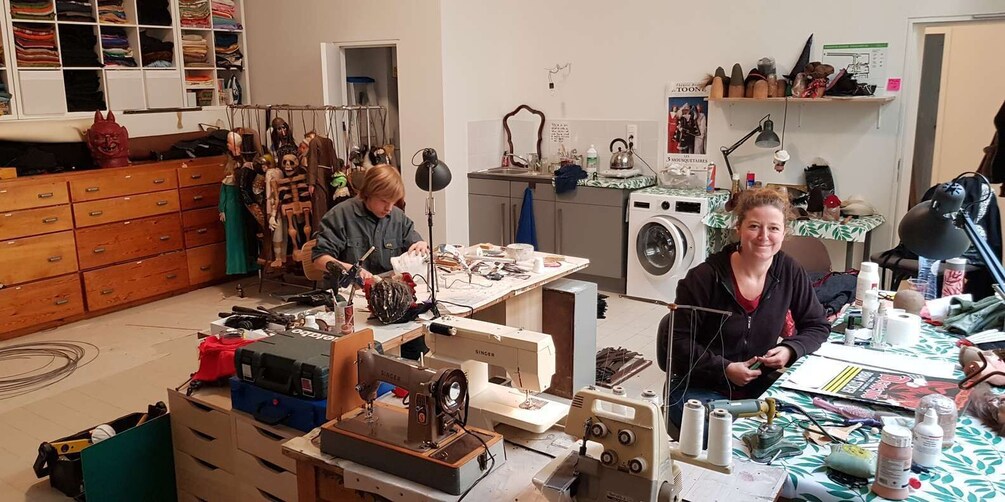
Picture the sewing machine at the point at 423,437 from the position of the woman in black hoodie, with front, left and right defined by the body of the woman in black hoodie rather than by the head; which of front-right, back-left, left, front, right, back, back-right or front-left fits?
front-right

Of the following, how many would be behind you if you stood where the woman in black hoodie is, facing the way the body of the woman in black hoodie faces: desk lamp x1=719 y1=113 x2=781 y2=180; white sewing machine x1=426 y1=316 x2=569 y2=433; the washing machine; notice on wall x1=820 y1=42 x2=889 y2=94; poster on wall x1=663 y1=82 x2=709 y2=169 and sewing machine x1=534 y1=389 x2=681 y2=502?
4

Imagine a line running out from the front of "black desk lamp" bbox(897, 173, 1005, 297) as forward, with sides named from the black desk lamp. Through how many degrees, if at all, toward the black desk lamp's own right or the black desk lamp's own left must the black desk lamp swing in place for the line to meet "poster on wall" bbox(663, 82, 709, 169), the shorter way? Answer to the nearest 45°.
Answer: approximately 45° to the black desk lamp's own right

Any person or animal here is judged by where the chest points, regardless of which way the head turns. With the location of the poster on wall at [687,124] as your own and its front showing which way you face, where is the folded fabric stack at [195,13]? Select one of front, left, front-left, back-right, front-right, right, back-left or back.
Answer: right

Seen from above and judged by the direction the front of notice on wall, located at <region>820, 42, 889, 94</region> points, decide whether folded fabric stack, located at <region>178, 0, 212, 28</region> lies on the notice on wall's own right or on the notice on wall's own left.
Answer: on the notice on wall's own right

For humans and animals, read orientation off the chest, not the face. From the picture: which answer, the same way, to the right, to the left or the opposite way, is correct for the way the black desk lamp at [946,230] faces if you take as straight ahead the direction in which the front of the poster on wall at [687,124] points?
to the right

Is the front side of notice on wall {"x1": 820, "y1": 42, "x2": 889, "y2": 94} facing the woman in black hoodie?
yes

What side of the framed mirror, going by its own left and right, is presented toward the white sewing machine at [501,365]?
front

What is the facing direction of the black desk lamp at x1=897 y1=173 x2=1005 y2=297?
to the viewer's left

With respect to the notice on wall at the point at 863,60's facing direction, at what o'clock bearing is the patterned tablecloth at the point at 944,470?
The patterned tablecloth is roughly at 12 o'clock from the notice on wall.

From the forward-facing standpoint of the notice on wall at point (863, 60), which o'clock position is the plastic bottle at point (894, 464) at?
The plastic bottle is roughly at 12 o'clock from the notice on wall.

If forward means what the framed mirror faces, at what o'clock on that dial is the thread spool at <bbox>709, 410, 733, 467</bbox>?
The thread spool is roughly at 12 o'clock from the framed mirror.

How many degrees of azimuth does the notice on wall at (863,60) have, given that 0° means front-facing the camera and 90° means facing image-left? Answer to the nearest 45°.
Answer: approximately 0°

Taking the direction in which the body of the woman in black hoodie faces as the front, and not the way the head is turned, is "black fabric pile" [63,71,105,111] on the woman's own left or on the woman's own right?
on the woman's own right

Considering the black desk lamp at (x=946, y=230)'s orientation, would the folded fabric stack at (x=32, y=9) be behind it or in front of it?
in front

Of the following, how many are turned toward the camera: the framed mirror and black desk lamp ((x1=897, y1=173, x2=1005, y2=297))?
1

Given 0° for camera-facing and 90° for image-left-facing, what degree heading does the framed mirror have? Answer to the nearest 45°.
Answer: approximately 0°

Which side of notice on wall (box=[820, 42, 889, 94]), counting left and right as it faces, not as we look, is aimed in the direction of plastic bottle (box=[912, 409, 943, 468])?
front
